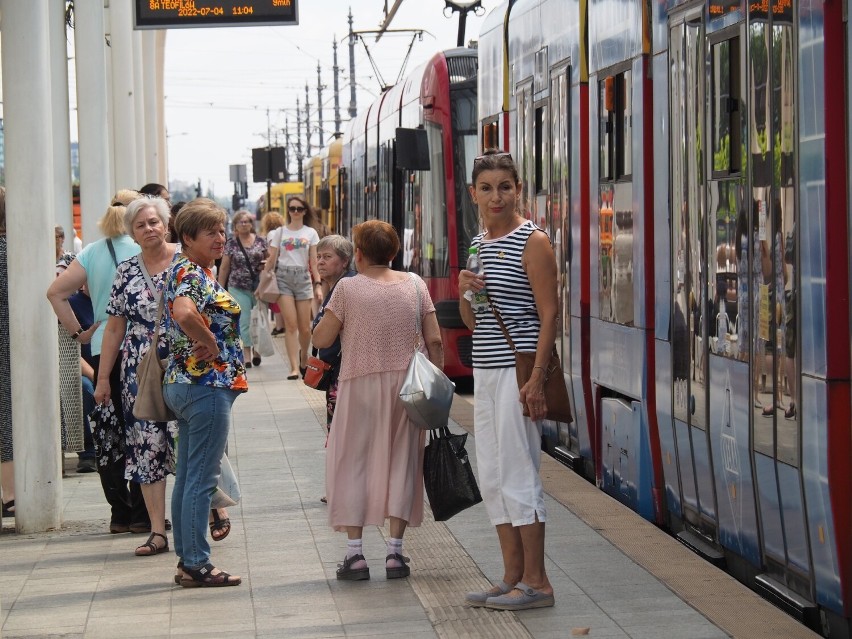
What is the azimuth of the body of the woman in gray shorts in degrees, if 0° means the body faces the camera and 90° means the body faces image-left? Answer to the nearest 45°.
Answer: approximately 0°

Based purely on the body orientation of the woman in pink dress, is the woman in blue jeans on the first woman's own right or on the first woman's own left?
on the first woman's own left

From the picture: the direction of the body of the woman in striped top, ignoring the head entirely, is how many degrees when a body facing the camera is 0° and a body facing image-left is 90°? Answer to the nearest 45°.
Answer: approximately 45°

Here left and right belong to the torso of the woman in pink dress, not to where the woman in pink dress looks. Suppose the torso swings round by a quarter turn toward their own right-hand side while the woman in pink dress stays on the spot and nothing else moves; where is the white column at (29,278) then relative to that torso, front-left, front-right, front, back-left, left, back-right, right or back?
back-left

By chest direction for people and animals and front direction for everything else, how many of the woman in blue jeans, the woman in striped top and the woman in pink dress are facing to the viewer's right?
1

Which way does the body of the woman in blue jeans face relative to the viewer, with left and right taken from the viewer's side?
facing to the right of the viewer

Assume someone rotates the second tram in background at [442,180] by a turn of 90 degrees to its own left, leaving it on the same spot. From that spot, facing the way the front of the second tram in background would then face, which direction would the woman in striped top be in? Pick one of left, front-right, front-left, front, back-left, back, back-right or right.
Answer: back-right

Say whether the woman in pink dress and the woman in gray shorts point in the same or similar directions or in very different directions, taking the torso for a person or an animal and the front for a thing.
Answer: very different directions

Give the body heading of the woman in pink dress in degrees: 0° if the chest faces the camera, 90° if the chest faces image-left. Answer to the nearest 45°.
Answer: approximately 180°

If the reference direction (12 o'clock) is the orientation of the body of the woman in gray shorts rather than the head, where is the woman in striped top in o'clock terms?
The woman in striped top is roughly at 12 o'clock from the woman in gray shorts.
